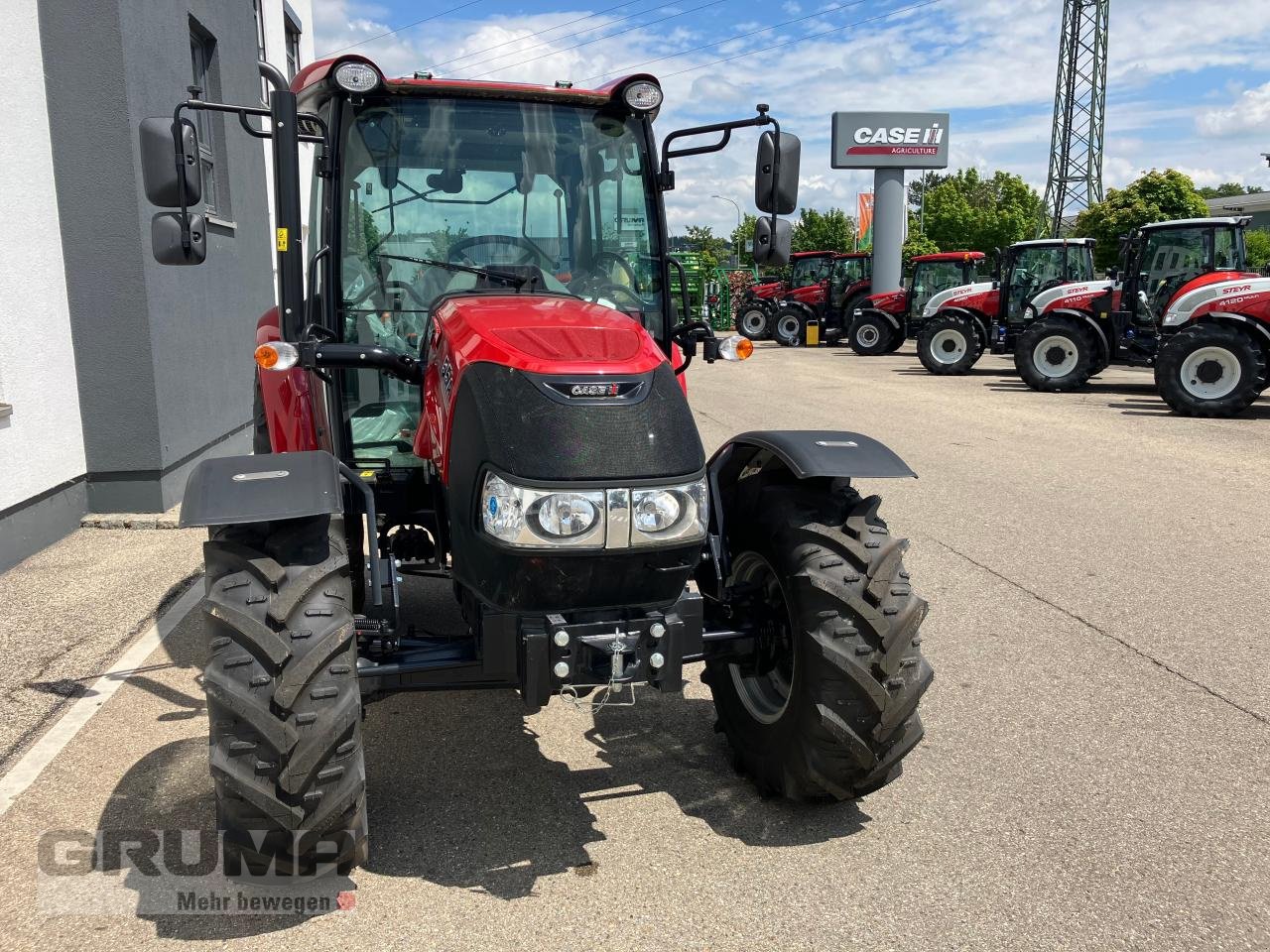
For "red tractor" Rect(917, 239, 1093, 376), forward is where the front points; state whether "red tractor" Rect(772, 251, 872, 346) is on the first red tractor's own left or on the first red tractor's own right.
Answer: on the first red tractor's own right

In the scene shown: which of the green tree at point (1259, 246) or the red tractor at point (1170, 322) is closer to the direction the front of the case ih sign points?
the red tractor

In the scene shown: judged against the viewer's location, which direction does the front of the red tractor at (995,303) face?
facing to the left of the viewer

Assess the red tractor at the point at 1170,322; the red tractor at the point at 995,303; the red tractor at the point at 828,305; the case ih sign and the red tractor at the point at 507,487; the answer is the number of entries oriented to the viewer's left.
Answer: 3

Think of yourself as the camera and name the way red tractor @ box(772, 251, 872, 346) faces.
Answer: facing to the left of the viewer

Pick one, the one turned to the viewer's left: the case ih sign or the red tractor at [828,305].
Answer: the red tractor

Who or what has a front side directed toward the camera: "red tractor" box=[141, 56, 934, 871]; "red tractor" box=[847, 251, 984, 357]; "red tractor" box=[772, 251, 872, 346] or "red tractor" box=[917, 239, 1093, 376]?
"red tractor" box=[141, 56, 934, 871]

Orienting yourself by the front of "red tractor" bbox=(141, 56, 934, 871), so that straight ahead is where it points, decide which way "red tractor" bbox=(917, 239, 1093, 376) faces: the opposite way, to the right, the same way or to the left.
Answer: to the right

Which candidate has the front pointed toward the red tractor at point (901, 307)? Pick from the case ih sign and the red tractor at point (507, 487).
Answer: the case ih sign

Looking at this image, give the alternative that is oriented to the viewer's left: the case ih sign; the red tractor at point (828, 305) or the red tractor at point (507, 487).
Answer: the red tractor at point (828, 305)

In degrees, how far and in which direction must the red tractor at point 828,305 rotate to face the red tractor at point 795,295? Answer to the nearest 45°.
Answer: approximately 45° to its right

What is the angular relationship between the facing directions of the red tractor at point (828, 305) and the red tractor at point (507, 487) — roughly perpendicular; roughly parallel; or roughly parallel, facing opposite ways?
roughly perpendicular

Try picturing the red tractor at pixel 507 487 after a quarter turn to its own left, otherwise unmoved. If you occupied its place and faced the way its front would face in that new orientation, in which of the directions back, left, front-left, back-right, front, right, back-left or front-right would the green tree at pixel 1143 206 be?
front-left

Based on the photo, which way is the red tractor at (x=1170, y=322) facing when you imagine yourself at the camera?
facing to the left of the viewer
